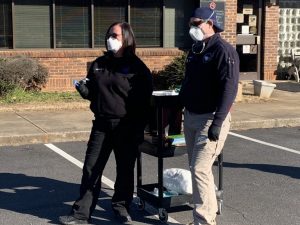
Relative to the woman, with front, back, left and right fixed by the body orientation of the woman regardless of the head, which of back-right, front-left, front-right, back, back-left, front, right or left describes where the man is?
left

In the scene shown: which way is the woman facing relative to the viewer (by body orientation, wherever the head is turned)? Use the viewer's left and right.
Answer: facing the viewer and to the left of the viewer

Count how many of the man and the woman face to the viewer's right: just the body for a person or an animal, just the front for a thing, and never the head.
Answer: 0

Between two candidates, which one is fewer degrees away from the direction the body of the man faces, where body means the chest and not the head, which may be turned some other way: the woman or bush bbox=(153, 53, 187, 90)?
the woman

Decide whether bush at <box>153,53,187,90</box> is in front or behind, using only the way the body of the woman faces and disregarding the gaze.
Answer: behind

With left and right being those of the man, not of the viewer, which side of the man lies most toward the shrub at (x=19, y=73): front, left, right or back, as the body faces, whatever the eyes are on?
right

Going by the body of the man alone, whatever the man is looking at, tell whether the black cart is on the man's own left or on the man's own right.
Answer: on the man's own right
